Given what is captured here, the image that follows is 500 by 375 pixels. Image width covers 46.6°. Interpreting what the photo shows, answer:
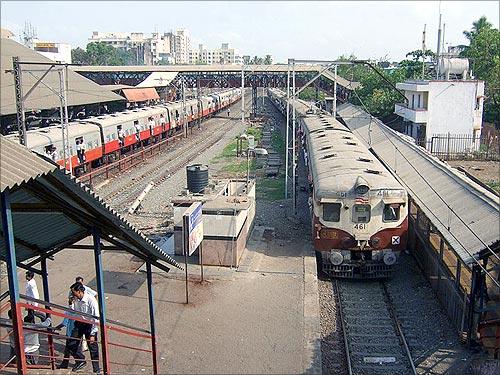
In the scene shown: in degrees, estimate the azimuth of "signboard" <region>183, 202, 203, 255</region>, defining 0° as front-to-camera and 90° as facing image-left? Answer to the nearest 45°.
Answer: approximately 315°

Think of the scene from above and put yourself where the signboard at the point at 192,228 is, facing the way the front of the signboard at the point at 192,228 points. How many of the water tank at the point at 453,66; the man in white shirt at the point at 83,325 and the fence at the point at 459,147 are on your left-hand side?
2

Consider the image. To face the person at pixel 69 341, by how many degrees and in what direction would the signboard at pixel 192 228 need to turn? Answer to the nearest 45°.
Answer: approximately 90° to its right

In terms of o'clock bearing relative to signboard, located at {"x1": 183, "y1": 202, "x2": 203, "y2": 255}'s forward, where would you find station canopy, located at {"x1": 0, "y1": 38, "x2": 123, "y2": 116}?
The station canopy is roughly at 7 o'clock from the signboard.

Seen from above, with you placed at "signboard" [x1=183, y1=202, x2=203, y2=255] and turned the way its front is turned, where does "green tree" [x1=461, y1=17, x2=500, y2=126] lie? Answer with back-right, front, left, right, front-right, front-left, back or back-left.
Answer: left

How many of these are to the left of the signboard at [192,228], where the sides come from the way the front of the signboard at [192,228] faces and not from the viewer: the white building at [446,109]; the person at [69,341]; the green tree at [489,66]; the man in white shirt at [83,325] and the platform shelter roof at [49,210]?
2

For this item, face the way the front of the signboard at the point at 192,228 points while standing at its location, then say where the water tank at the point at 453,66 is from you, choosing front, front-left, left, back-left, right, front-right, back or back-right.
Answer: left

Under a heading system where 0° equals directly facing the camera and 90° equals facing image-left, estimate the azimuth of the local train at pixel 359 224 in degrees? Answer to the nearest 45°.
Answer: approximately 0°

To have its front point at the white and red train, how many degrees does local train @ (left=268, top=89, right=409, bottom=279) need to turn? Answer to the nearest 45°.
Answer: approximately 135° to its right

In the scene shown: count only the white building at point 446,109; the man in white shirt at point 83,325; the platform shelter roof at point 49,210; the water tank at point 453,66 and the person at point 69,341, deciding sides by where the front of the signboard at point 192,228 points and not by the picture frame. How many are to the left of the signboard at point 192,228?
2

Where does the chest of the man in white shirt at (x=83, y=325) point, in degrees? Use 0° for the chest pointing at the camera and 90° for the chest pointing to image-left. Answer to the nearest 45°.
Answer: approximately 45°
